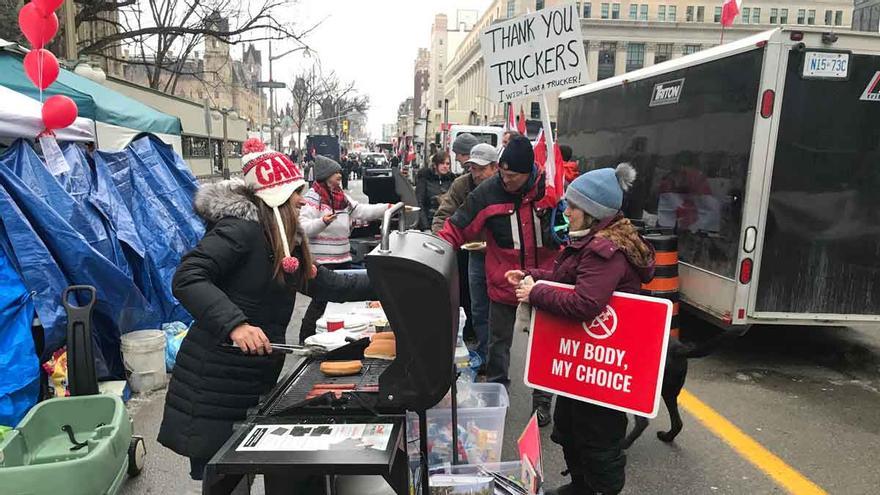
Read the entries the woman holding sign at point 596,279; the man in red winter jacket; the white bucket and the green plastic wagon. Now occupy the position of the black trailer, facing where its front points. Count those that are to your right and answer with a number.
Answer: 0

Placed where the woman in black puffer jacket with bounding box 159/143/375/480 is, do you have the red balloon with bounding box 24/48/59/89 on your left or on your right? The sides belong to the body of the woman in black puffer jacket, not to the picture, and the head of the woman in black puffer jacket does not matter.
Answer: on your left

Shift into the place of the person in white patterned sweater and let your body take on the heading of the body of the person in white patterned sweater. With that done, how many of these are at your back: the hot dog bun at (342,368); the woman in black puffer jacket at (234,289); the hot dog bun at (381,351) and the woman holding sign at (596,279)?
0

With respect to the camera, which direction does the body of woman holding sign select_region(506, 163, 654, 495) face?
to the viewer's left

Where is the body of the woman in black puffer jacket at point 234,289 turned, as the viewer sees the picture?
to the viewer's right

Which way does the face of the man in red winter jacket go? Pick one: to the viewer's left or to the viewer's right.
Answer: to the viewer's left

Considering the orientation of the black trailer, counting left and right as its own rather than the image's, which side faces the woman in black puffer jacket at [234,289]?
left

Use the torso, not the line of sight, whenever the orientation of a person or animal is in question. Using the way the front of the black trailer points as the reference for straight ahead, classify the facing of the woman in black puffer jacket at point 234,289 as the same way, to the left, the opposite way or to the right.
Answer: to the right

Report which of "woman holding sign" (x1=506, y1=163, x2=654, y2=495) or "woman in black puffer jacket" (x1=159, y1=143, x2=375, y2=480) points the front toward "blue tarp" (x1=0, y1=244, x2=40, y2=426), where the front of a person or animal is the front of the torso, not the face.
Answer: the woman holding sign

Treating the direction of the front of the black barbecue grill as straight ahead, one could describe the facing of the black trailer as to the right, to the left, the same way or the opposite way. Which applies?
to the right

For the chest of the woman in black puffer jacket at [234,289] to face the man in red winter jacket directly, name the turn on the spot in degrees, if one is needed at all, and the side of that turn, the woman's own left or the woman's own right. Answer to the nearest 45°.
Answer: approximately 45° to the woman's own left

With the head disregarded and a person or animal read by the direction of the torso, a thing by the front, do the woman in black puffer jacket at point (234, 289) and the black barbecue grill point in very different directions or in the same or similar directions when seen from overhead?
very different directions

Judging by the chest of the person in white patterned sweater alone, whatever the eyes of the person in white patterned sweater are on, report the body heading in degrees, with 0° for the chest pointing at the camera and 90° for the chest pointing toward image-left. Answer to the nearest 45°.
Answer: approximately 315°

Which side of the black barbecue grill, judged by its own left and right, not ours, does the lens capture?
left
